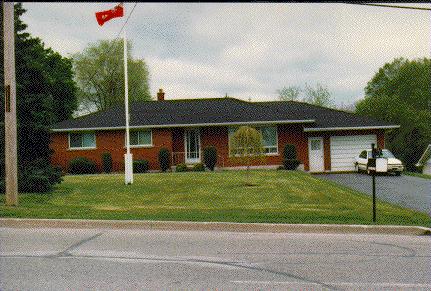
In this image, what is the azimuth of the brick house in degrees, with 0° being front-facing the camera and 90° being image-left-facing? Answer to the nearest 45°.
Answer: approximately 0°

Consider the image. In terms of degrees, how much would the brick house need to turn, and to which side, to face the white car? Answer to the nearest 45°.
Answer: approximately 90° to its left

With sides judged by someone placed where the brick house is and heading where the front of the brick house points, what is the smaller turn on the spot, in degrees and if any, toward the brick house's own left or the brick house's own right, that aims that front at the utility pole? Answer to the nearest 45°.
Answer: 0° — it already faces it

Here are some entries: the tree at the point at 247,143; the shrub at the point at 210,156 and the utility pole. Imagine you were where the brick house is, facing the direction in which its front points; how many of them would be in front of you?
3

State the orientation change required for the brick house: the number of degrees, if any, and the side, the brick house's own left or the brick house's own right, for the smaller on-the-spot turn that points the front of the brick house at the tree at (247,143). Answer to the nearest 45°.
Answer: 0° — it already faces it

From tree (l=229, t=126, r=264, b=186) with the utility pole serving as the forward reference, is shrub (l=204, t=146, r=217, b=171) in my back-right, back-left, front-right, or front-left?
back-right

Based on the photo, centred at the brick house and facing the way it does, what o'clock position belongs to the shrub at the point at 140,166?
The shrub is roughly at 2 o'clock from the brick house.

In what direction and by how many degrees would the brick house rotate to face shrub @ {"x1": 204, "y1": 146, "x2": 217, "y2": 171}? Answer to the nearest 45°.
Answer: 0° — it already faces it

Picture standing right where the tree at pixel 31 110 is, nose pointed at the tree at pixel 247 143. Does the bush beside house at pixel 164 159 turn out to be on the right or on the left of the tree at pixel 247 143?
left

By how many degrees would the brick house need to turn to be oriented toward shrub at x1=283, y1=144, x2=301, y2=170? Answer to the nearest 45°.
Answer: approximately 90° to its left
